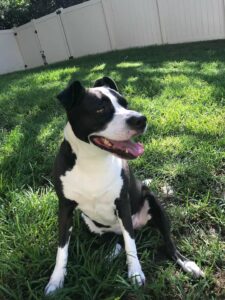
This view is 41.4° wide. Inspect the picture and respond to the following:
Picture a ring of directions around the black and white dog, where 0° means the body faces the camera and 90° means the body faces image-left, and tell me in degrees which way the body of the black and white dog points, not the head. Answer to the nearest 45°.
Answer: approximately 0°

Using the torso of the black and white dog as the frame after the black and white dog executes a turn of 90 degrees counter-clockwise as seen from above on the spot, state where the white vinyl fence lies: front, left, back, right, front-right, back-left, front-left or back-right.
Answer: left
